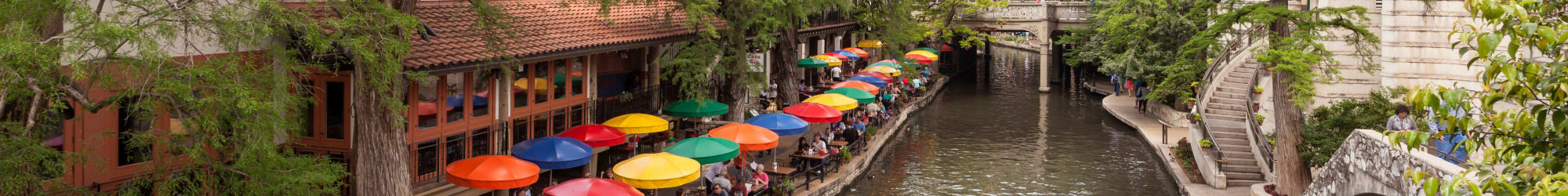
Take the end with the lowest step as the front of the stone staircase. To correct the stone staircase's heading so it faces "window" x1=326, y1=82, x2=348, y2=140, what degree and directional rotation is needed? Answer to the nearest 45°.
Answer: approximately 45° to its right

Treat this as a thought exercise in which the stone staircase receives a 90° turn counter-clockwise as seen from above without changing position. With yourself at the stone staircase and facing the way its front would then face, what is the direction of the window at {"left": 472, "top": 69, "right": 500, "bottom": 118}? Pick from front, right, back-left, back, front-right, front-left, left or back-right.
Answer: back-right

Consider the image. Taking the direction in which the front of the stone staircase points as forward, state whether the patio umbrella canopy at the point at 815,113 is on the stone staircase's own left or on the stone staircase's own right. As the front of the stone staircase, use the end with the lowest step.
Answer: on the stone staircase's own right

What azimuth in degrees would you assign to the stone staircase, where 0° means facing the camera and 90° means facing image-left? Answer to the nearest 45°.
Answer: approximately 0°

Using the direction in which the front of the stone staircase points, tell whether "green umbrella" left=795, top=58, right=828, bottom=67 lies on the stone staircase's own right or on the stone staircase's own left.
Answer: on the stone staircase's own right

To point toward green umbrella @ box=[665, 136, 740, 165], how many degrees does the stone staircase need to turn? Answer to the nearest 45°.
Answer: approximately 45° to its right

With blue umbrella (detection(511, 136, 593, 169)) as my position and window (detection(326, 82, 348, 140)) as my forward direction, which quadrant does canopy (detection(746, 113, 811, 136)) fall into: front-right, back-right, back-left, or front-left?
back-right

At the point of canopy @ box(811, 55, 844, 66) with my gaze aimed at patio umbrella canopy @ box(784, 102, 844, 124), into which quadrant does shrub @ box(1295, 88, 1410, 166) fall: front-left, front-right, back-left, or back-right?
front-left

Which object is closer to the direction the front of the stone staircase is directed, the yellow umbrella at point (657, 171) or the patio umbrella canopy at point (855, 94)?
the yellow umbrella

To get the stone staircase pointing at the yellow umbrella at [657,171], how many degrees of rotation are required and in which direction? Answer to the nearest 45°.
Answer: approximately 45° to its right
